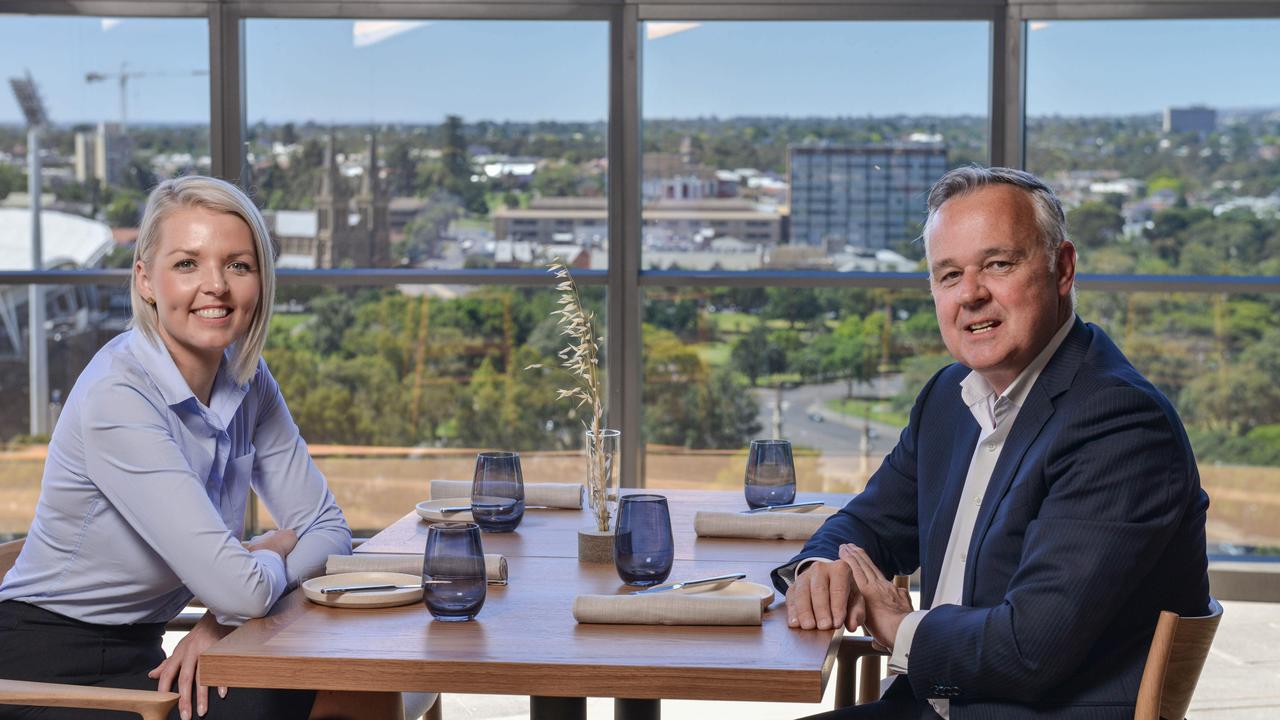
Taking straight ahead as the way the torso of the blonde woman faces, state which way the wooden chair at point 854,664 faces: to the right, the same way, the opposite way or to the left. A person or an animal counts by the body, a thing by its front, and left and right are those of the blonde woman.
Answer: the opposite way

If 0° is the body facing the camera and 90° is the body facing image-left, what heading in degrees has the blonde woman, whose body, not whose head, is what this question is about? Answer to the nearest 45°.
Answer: approximately 315°

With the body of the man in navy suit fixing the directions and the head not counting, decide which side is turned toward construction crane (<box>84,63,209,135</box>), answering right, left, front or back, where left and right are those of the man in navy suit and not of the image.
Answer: right

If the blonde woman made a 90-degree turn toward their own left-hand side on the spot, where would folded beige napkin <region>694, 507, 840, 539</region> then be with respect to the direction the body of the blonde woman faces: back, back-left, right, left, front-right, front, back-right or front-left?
front-right

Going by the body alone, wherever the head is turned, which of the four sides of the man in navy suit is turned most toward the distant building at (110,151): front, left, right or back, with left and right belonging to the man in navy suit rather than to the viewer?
right

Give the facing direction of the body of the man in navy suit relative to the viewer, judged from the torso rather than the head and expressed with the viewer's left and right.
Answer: facing the viewer and to the left of the viewer

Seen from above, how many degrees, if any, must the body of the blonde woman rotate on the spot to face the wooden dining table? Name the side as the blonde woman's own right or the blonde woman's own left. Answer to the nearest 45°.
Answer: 0° — they already face it

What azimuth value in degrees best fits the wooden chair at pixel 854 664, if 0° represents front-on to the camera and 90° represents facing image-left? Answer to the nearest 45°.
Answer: approximately 90°

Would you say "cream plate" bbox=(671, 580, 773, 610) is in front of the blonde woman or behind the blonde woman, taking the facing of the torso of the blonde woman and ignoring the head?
in front

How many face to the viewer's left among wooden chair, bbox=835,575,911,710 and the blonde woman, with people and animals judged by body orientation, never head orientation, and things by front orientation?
1

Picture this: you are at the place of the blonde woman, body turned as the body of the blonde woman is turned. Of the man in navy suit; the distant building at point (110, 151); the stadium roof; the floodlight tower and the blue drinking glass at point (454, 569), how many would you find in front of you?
2

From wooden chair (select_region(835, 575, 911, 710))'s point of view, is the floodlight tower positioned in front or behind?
in front

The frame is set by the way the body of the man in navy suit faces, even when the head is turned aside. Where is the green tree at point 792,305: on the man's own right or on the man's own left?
on the man's own right
